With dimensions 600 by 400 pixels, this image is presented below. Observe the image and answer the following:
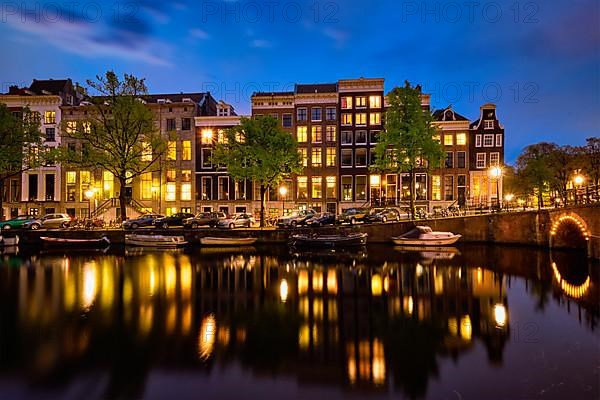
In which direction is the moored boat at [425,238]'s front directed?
to the viewer's right

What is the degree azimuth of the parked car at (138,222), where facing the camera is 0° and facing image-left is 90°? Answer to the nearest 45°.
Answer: approximately 45°

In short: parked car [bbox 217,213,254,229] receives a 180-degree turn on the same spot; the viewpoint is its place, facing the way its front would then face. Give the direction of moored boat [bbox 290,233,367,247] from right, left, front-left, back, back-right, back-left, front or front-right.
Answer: right

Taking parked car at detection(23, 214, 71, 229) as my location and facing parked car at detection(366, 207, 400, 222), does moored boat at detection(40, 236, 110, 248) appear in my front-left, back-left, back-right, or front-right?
front-right

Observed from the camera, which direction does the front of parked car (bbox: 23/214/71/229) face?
facing the viewer and to the left of the viewer

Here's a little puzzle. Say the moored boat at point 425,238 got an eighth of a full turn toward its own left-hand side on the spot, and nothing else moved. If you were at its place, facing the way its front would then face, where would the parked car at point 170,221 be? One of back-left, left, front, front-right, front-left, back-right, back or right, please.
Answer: back-left

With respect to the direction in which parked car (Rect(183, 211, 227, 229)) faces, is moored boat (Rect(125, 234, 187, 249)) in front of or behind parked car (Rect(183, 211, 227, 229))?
in front

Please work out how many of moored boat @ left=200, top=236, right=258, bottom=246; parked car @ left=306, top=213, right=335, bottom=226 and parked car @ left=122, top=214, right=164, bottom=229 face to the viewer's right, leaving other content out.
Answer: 1

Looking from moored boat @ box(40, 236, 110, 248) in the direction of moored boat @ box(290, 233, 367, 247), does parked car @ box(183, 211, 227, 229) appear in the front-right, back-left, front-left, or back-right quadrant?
front-left

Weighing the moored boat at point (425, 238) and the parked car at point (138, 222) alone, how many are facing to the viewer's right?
1

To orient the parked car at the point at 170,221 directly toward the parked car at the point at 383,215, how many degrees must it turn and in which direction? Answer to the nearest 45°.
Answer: approximately 135° to its left

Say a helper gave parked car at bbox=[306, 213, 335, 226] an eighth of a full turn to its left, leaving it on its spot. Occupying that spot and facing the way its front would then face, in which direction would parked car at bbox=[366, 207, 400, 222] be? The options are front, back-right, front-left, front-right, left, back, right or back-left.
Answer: left

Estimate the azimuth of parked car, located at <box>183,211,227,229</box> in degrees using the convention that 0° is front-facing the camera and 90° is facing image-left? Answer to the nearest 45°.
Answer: approximately 45°

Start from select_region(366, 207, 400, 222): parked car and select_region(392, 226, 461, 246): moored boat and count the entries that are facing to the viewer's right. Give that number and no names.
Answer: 1

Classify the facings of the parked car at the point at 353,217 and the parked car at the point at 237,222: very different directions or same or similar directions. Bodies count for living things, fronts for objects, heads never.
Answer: same or similar directions
